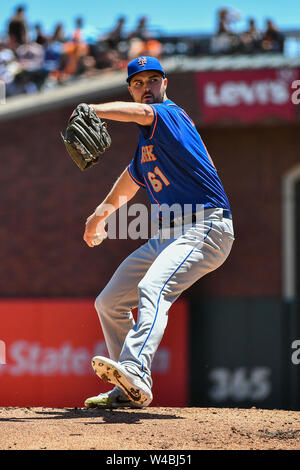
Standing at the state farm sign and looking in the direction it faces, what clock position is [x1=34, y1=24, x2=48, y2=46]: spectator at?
The spectator is roughly at 6 o'clock from the state farm sign.

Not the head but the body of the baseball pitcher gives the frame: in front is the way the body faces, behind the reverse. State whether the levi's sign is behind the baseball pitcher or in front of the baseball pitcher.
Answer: behind

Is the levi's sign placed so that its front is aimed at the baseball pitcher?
yes

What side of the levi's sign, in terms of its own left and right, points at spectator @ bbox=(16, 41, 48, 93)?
right

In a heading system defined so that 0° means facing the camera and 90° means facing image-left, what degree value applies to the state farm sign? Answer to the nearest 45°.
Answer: approximately 0°

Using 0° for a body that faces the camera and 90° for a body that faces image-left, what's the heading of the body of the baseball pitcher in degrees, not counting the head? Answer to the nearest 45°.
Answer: approximately 45°

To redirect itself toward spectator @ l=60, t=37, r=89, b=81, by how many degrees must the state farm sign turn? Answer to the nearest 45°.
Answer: approximately 180°

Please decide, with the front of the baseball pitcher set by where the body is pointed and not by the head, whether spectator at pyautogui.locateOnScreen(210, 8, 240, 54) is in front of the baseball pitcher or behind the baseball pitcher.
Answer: behind

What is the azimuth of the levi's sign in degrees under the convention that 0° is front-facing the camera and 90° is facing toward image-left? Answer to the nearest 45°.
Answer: approximately 0°

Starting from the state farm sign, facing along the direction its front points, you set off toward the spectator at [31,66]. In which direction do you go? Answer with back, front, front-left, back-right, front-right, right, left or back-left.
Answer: back

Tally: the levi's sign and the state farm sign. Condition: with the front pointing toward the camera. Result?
2
